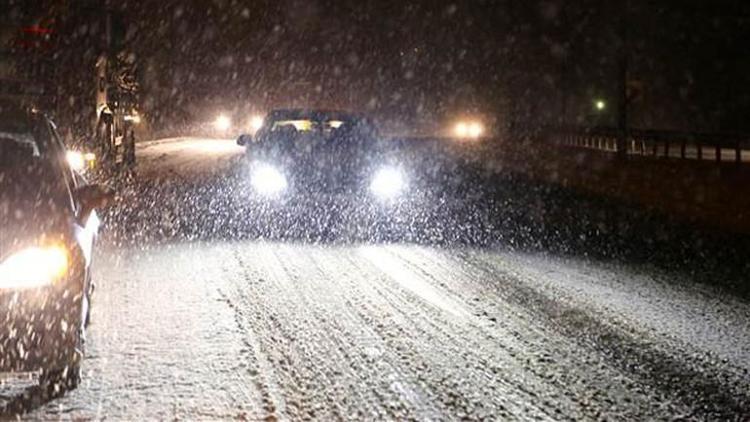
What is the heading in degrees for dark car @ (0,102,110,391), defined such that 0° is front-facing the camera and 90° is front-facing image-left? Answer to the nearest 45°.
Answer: approximately 0°

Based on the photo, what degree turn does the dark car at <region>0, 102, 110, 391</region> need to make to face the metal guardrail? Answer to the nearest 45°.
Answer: approximately 135° to its left

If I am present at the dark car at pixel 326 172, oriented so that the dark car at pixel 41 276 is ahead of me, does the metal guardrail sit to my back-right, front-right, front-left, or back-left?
back-left

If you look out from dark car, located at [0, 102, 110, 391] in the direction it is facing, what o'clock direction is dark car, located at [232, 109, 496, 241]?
dark car, located at [232, 109, 496, 241] is roughly at 7 o'clock from dark car, located at [0, 102, 110, 391].
